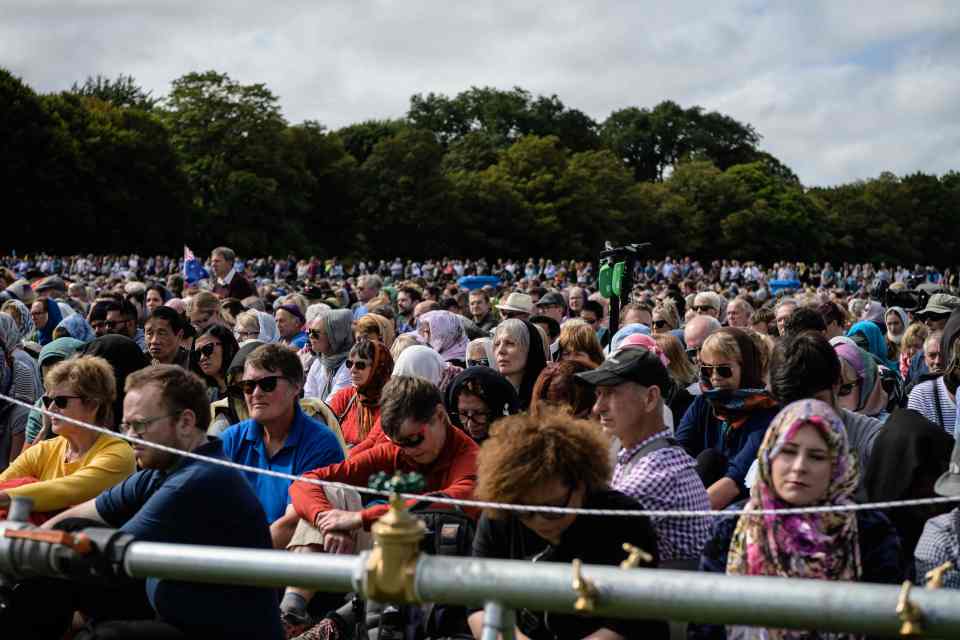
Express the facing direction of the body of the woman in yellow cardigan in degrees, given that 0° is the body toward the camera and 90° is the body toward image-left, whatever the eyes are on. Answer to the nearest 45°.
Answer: approximately 45°

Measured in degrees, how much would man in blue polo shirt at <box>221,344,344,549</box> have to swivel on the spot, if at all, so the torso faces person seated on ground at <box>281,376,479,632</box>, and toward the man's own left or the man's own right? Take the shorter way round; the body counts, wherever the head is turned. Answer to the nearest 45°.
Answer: approximately 90° to the man's own left

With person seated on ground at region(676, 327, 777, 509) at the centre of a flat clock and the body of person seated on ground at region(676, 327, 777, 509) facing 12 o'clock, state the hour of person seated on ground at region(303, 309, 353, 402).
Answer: person seated on ground at region(303, 309, 353, 402) is roughly at 3 o'clock from person seated on ground at region(676, 327, 777, 509).

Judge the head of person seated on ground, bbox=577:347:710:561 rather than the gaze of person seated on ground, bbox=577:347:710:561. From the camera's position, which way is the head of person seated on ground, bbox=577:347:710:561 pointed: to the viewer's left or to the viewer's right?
to the viewer's left

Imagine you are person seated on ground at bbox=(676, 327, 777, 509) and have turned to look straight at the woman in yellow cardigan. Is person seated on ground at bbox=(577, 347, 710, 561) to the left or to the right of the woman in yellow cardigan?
left

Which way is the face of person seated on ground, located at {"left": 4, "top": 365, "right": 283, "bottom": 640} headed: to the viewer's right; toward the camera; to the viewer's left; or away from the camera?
to the viewer's left

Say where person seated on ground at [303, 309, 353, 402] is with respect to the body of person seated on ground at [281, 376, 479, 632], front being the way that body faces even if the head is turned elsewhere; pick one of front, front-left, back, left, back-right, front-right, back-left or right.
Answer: back-right

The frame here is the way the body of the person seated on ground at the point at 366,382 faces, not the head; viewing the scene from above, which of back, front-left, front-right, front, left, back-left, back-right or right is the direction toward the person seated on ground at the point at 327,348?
back-right

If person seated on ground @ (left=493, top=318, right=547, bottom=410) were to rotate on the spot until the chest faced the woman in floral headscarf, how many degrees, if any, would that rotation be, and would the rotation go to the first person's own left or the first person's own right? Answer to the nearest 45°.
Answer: approximately 45° to the first person's own left

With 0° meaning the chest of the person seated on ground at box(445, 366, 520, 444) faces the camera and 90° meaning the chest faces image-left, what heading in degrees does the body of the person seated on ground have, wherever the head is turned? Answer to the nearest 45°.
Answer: approximately 45°

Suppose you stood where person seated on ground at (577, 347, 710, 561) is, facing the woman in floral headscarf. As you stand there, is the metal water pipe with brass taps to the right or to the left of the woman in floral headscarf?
right

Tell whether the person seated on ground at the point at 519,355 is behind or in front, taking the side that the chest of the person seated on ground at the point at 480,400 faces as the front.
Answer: behind
